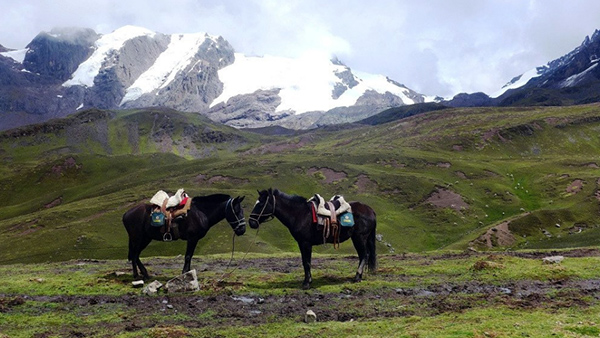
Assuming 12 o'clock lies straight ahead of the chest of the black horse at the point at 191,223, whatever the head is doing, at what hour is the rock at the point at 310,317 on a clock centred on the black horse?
The rock is roughly at 2 o'clock from the black horse.

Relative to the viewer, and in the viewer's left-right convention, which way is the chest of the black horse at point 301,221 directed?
facing to the left of the viewer

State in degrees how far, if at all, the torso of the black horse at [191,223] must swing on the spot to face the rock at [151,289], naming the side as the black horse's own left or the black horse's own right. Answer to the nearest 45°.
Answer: approximately 135° to the black horse's own right

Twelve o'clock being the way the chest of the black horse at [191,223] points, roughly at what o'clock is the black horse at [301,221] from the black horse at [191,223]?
the black horse at [301,221] is roughly at 1 o'clock from the black horse at [191,223].

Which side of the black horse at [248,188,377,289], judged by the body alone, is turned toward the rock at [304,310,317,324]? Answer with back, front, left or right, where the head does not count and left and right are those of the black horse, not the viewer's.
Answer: left

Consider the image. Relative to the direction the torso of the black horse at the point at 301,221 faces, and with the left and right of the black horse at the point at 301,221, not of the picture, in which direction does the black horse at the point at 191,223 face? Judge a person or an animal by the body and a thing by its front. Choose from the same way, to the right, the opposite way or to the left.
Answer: the opposite way

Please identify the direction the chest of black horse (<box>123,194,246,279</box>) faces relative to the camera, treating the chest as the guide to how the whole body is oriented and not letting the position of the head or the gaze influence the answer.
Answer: to the viewer's right

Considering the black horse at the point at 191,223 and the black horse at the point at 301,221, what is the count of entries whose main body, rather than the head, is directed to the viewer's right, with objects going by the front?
1
